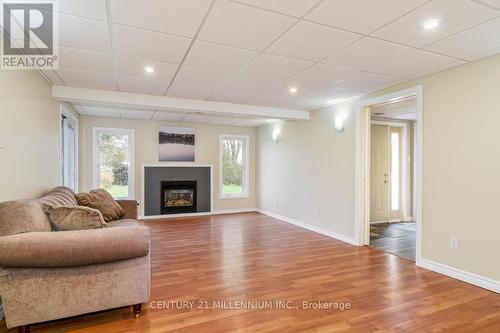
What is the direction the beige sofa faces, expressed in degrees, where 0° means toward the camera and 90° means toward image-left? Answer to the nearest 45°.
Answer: approximately 270°

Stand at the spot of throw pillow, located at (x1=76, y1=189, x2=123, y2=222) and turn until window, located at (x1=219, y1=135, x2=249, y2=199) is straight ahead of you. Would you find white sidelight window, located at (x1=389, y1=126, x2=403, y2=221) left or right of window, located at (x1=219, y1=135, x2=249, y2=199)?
right

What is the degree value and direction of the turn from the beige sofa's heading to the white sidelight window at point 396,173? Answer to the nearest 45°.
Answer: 0° — it already faces it

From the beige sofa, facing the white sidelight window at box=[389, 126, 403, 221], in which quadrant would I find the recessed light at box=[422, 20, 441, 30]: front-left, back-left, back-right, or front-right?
front-right

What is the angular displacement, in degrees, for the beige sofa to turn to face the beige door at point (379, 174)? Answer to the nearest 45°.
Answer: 0° — it already faces it

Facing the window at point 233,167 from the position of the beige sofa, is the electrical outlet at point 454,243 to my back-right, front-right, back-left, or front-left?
front-right

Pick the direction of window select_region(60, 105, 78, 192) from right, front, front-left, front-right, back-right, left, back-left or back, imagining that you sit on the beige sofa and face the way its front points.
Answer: left

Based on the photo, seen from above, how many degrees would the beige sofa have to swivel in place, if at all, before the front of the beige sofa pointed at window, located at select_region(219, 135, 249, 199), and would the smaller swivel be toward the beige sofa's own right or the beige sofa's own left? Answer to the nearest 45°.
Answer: approximately 45° to the beige sofa's own left

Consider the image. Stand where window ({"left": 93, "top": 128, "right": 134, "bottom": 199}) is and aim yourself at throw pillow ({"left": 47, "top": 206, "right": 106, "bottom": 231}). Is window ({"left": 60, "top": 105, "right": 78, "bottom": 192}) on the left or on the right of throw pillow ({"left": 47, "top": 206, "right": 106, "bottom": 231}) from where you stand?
right

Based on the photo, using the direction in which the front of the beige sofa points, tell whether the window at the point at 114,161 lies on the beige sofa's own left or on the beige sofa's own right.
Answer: on the beige sofa's own left

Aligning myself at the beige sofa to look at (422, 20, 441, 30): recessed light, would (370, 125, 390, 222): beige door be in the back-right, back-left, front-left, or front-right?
front-left

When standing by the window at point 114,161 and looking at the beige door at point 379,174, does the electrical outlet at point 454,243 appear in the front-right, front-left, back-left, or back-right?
front-right
